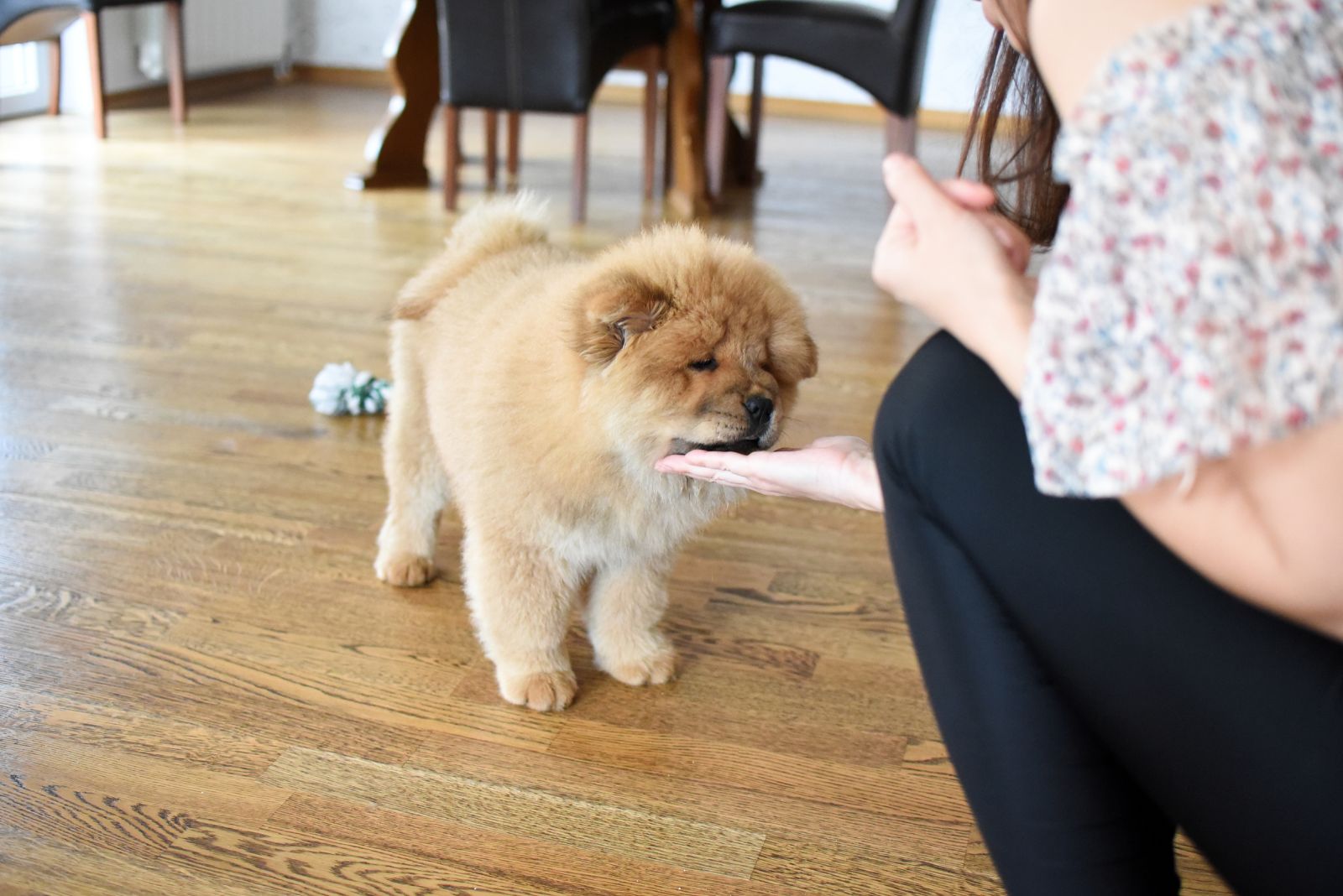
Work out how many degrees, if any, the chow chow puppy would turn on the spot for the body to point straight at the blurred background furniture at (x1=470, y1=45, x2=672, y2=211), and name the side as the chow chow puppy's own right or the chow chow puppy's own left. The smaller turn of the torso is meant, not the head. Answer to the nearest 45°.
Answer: approximately 135° to the chow chow puppy's own left

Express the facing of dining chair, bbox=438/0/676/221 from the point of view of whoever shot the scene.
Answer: facing away from the viewer and to the right of the viewer

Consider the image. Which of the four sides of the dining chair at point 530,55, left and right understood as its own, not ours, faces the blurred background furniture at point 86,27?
left

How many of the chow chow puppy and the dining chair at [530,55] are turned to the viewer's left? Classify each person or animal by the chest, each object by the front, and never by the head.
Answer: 0

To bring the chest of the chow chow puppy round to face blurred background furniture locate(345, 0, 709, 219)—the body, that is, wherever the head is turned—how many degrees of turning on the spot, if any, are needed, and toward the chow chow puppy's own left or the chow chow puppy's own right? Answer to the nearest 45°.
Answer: approximately 135° to the chow chow puppy's own left

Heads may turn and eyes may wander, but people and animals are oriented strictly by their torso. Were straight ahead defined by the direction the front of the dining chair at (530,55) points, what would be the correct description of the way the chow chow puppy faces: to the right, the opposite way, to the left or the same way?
to the right

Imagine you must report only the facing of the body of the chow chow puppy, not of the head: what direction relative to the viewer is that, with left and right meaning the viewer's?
facing the viewer and to the right of the viewer

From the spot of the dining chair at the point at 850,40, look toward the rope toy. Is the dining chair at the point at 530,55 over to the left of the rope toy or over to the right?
right

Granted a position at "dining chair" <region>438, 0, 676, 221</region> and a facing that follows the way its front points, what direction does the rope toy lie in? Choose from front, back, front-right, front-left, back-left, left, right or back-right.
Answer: back-right

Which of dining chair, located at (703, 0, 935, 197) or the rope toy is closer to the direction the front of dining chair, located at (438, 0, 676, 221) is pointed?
the dining chair

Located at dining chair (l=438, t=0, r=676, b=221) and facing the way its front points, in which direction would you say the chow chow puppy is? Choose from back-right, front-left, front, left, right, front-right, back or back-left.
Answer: back-right

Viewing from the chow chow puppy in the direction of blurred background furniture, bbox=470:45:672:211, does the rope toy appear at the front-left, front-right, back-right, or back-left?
front-left

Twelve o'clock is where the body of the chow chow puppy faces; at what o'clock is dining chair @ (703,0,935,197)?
The dining chair is roughly at 8 o'clock from the chow chow puppy.

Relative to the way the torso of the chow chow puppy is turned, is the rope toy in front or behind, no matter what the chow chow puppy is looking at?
behind
